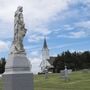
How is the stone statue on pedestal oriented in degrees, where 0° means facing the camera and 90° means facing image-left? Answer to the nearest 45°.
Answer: approximately 315°
